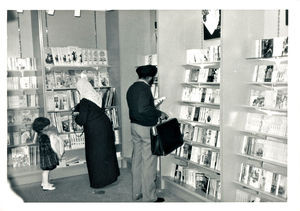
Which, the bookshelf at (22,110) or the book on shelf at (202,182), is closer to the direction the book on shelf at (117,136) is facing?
the book on shelf

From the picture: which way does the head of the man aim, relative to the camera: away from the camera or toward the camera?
away from the camera

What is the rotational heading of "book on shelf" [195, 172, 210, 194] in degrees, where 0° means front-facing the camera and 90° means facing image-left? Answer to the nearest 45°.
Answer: approximately 45°

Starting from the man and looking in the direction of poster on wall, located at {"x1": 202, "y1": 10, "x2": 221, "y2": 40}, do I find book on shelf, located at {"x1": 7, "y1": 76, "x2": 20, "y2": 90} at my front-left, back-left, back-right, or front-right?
back-left

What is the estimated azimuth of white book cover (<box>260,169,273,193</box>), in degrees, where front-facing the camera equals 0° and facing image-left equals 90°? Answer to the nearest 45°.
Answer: approximately 45°

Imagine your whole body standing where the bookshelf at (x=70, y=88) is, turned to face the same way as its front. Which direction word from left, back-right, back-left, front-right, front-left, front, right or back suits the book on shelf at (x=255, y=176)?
front-left

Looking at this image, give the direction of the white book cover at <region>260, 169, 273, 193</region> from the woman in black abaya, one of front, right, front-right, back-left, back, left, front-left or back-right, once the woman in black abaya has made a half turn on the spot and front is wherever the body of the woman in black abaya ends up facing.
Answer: front

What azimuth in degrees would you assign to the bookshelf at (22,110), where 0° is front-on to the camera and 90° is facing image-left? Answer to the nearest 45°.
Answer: approximately 0°

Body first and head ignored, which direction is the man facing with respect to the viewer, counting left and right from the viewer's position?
facing away from the viewer and to the right of the viewer

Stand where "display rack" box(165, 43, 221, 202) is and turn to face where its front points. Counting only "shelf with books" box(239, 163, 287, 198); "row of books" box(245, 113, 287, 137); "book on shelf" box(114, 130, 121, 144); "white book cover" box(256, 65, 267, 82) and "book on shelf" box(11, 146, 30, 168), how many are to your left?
3

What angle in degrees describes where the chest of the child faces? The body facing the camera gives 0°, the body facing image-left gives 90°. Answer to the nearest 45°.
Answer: approximately 270°
